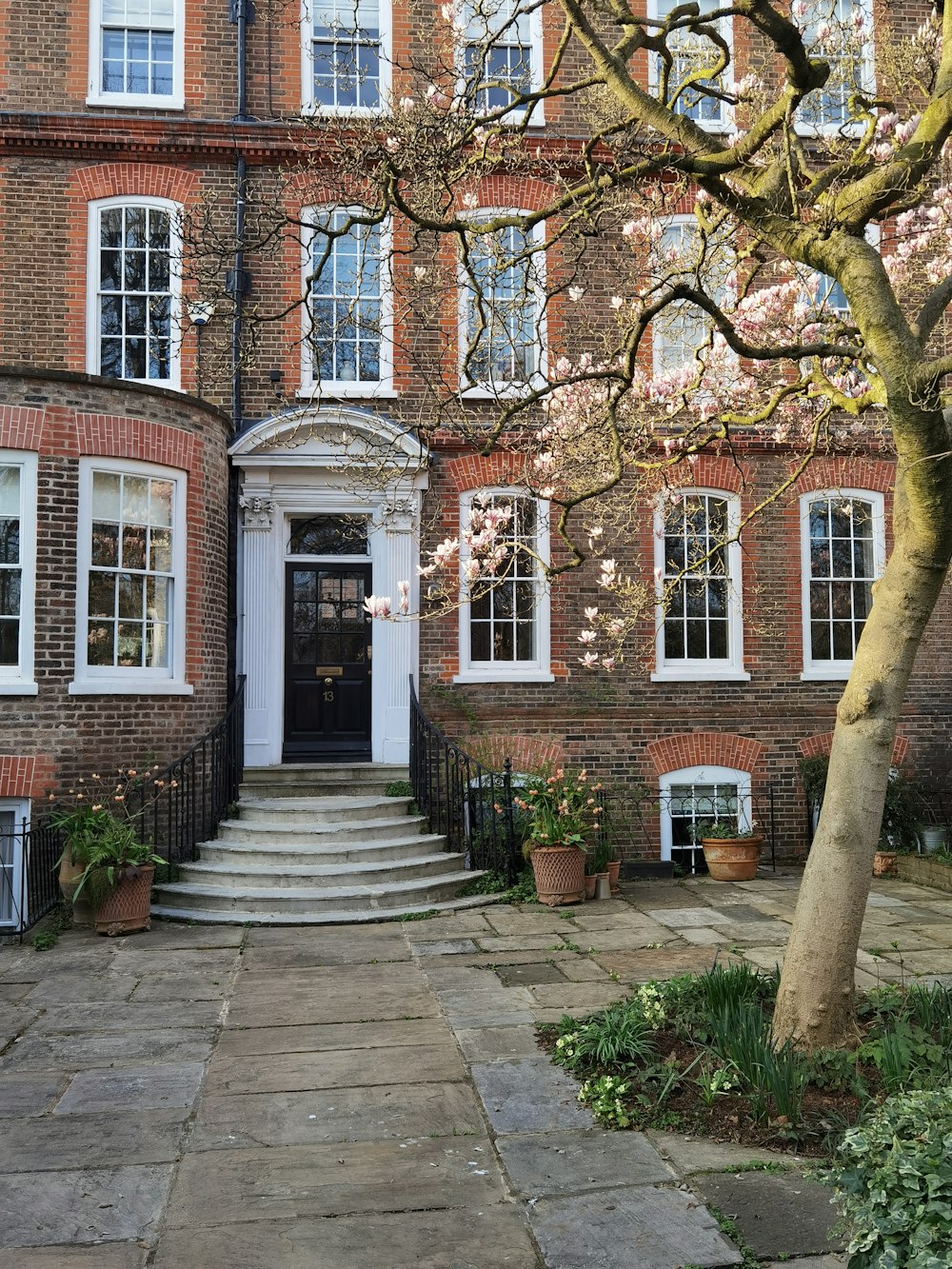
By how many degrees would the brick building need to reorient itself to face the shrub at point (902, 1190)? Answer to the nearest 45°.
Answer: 0° — it already faces it

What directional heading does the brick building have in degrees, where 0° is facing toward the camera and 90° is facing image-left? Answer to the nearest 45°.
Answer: approximately 0°
